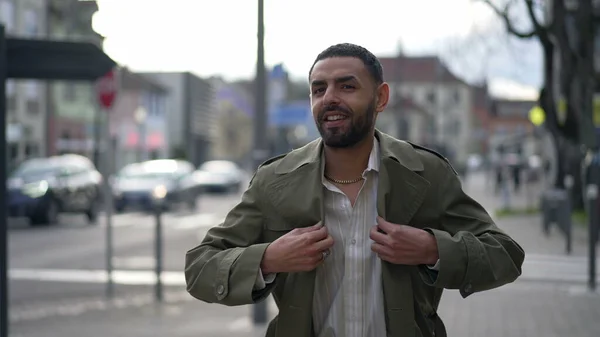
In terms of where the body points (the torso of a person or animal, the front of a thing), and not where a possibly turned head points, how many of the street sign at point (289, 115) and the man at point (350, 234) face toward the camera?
2

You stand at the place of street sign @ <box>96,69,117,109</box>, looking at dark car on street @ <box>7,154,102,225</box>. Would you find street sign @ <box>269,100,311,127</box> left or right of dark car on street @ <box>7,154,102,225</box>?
right

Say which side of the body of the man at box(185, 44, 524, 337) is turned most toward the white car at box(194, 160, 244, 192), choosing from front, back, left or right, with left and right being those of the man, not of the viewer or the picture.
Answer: back

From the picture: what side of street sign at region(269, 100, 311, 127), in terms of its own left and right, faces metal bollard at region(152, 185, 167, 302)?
front

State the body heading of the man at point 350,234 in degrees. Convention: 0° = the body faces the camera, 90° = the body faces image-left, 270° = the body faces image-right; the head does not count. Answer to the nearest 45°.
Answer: approximately 0°

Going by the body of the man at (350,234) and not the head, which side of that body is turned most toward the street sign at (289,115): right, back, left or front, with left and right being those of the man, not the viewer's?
back

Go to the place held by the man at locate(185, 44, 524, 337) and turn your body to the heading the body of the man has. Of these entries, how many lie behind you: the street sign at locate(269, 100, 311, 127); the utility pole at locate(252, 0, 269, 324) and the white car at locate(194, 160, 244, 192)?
3

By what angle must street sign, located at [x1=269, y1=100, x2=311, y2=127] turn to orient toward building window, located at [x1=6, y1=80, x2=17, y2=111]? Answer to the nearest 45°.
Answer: approximately 135° to its right
